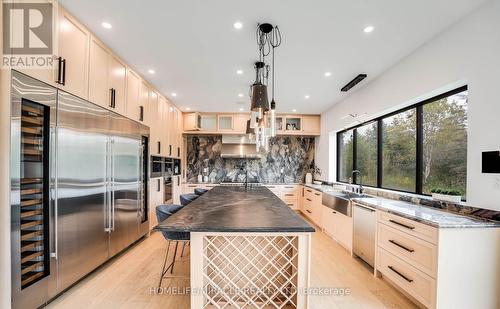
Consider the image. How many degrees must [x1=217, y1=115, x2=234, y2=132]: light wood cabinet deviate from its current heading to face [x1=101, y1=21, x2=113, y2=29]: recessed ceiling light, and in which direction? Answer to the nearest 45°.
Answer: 0° — it already faces it

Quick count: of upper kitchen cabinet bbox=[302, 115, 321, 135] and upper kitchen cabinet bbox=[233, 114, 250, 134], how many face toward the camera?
2

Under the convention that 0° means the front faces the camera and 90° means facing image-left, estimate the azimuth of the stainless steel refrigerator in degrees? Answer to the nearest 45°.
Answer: approximately 315°

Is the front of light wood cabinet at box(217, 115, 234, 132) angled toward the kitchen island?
yes

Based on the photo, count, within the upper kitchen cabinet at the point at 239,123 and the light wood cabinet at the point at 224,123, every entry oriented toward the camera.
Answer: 2

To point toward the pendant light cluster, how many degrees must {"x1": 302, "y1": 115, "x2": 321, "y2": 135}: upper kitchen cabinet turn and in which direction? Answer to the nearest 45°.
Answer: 0° — it already faces it

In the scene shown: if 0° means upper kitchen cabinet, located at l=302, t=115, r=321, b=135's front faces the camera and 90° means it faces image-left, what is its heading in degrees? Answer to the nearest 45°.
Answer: approximately 0°

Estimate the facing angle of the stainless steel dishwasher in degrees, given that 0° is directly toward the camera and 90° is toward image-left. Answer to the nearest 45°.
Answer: approximately 45°
